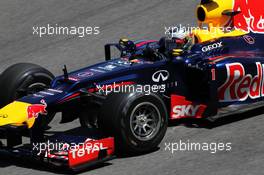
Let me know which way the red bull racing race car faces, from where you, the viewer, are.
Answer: facing the viewer and to the left of the viewer
